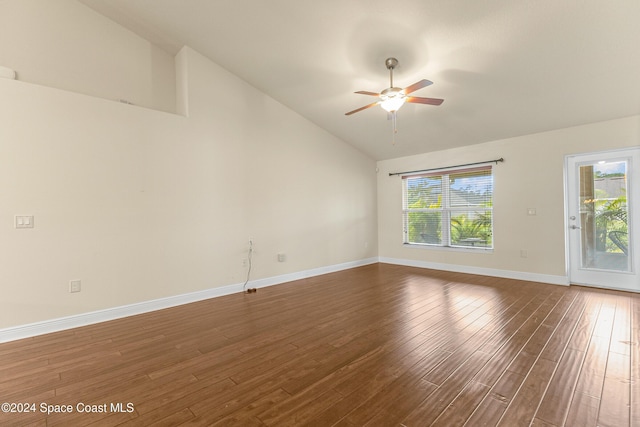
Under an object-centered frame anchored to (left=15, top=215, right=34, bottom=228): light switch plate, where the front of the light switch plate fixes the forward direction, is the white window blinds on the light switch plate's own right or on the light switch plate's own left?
on the light switch plate's own left

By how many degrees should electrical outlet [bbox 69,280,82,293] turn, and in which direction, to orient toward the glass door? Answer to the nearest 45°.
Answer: approximately 45° to its left

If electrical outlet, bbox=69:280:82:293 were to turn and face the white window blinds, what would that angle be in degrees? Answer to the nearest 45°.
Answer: approximately 90° to its left

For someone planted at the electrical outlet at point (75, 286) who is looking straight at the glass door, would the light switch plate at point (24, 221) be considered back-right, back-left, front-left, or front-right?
back-right

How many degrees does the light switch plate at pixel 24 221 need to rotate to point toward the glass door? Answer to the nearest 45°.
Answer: approximately 45° to its left

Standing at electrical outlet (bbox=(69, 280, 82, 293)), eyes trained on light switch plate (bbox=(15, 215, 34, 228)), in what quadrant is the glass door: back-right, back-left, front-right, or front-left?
back-left
